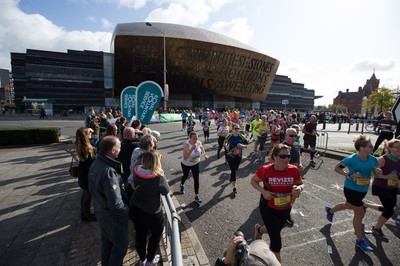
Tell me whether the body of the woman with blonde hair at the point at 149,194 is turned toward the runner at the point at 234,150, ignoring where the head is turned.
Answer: yes

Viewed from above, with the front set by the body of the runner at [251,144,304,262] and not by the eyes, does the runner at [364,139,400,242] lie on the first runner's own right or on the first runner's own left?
on the first runner's own left

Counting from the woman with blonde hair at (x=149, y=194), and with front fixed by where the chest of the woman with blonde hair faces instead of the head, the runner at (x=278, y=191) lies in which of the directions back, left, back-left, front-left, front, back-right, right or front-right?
front-right

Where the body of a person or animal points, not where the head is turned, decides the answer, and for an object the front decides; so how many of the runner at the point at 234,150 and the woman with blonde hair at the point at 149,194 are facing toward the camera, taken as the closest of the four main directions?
1

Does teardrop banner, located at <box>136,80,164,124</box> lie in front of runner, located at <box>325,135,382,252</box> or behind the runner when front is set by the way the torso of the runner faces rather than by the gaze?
behind

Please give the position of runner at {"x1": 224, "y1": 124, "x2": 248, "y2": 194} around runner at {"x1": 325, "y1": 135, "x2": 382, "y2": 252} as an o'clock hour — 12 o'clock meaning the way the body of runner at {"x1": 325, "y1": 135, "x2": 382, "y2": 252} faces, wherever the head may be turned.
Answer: runner at {"x1": 224, "y1": 124, "x2": 248, "y2": 194} is roughly at 5 o'clock from runner at {"x1": 325, "y1": 135, "x2": 382, "y2": 252}.

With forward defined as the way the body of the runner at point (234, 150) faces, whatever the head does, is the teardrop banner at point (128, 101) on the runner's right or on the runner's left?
on the runner's right

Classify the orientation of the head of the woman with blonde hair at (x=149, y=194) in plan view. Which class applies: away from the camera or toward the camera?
away from the camera

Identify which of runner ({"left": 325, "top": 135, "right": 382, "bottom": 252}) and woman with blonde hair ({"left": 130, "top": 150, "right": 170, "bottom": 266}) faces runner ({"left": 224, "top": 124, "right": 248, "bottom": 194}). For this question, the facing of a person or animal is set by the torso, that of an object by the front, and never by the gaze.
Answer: the woman with blonde hair

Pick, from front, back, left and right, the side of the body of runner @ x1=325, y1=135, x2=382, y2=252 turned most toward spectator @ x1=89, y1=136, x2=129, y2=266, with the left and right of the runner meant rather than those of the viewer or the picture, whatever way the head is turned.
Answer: right

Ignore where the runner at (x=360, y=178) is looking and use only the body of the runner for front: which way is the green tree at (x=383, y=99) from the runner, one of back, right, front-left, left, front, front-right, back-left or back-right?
back-left

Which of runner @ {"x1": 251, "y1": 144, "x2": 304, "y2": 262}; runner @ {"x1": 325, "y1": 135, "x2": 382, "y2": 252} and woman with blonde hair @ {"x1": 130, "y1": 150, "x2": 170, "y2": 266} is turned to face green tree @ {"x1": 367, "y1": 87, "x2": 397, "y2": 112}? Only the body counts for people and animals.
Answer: the woman with blonde hair

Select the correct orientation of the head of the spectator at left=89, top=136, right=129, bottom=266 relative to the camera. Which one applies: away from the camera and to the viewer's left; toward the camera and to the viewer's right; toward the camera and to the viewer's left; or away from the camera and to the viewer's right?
away from the camera and to the viewer's right

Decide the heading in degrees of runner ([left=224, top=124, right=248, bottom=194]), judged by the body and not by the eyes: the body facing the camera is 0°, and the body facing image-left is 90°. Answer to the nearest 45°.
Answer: approximately 0°

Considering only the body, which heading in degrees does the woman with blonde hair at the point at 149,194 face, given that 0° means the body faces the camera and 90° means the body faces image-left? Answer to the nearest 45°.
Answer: approximately 225°

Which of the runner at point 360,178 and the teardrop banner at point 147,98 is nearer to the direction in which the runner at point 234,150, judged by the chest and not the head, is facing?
the runner
